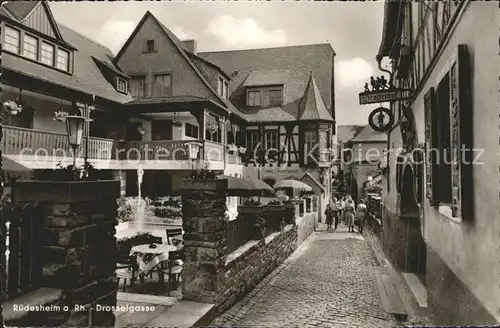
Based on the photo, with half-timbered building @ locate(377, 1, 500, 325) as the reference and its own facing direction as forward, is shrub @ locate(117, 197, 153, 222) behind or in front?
in front

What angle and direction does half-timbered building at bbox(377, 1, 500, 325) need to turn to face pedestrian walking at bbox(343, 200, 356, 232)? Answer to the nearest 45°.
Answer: approximately 90° to its right

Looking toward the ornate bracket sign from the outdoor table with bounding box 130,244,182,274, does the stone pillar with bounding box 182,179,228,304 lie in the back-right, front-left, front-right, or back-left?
front-right

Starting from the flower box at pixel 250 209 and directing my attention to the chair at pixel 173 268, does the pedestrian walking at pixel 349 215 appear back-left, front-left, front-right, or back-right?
back-right

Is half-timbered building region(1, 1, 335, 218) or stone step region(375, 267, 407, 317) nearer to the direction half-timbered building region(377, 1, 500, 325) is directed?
the half-timbered building

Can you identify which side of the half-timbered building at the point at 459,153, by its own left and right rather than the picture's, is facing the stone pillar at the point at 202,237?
front

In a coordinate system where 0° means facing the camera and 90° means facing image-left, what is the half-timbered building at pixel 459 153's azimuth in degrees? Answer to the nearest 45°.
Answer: approximately 90°

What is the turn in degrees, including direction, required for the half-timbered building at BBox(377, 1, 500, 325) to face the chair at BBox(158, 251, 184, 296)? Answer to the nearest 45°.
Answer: approximately 45° to its right

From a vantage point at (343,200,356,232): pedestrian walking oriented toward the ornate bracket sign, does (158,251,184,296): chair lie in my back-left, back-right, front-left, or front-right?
front-right

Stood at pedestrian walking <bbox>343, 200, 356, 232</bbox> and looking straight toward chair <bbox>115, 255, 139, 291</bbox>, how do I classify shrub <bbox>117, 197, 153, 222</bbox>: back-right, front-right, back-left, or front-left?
front-right

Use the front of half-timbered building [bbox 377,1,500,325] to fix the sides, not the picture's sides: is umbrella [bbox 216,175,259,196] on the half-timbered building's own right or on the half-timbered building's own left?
on the half-timbered building's own right

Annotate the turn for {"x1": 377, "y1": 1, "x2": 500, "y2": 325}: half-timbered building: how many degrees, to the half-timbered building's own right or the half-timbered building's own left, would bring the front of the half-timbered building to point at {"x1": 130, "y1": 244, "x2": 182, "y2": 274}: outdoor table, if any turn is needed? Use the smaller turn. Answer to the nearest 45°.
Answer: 0° — it already faces it
